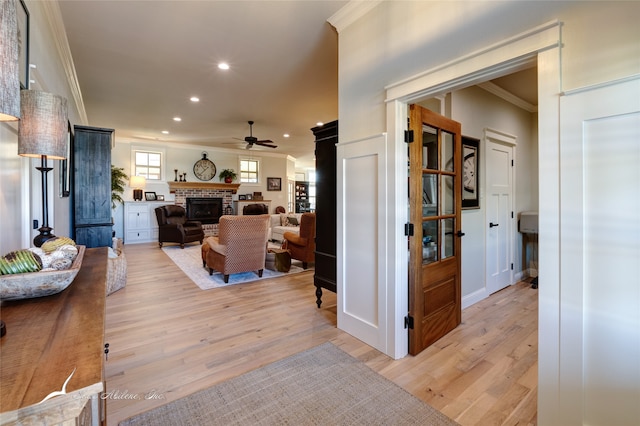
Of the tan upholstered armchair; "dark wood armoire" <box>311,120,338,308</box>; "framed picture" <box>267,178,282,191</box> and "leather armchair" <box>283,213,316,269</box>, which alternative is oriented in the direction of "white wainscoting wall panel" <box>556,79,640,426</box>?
the framed picture

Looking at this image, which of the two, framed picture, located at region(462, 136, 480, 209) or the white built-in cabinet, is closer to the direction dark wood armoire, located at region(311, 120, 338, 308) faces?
the white built-in cabinet

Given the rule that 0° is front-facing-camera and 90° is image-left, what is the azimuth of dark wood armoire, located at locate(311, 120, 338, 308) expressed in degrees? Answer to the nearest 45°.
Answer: approximately 90°

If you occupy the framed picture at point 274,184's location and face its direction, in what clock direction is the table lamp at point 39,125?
The table lamp is roughly at 12 o'clock from the framed picture.

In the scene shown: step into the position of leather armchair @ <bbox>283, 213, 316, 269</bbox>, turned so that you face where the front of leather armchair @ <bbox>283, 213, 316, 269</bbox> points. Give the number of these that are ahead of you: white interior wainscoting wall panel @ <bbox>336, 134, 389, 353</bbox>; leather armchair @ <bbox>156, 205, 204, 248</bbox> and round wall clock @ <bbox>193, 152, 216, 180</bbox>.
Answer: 2

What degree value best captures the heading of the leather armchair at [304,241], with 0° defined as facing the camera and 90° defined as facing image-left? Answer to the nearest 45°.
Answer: approximately 135°
